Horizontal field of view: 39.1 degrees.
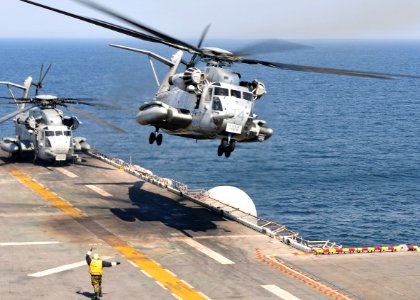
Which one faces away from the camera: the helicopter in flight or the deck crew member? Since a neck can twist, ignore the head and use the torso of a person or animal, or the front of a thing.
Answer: the deck crew member

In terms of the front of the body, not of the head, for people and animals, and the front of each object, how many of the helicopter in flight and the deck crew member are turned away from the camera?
1

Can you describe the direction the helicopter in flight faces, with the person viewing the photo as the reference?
facing the viewer and to the right of the viewer

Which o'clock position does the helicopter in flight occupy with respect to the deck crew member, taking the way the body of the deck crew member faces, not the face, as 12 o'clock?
The helicopter in flight is roughly at 1 o'clock from the deck crew member.

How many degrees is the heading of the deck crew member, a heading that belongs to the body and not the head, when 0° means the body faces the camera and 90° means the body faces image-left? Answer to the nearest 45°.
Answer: approximately 180°
